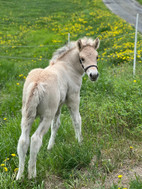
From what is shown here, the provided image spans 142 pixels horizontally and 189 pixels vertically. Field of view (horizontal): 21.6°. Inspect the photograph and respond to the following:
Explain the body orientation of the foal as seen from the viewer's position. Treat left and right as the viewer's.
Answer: facing away from the viewer and to the right of the viewer
